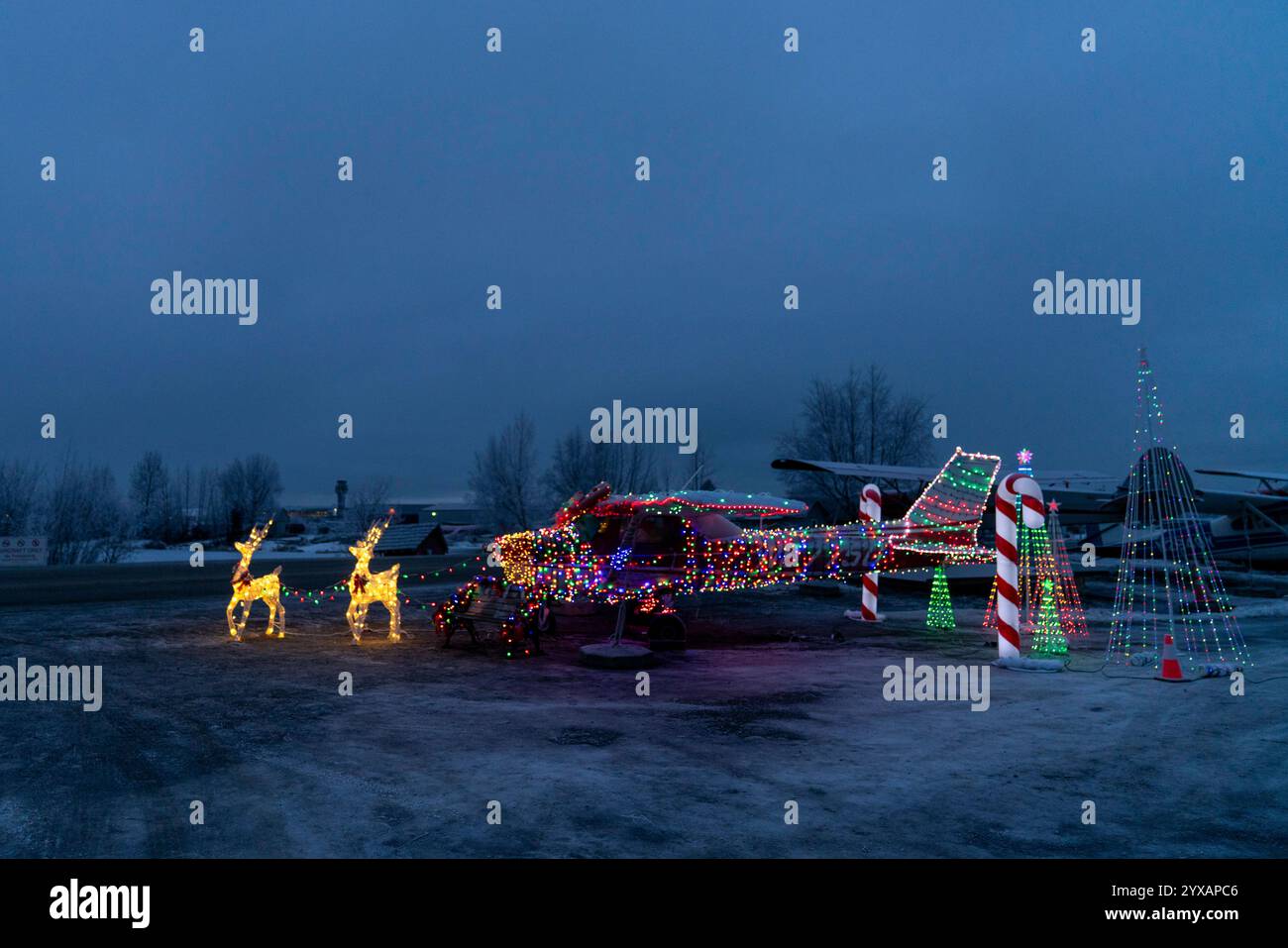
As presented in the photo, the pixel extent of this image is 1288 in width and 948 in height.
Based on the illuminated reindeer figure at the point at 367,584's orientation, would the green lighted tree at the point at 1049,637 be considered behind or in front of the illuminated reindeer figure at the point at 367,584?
behind

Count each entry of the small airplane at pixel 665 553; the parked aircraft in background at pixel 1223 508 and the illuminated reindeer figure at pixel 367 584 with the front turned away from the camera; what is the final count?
0

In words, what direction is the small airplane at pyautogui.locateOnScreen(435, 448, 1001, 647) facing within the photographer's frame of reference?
facing the viewer and to the left of the viewer

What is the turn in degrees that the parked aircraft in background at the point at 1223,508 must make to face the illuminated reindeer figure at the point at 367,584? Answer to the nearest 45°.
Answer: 0° — it already faces it

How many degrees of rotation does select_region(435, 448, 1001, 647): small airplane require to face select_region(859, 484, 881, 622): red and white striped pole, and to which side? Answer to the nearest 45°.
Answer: approximately 180°

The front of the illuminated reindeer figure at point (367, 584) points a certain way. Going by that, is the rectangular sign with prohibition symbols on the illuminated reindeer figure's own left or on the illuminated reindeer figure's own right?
on the illuminated reindeer figure's own right

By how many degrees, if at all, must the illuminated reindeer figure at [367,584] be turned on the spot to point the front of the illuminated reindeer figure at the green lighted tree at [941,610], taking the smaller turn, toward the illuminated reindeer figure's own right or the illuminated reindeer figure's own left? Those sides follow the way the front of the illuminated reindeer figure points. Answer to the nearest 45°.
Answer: approximately 180°

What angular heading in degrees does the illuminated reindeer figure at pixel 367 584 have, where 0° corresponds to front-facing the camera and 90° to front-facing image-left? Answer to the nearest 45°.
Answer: approximately 90°

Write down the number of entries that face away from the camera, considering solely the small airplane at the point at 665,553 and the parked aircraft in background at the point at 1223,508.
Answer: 0
